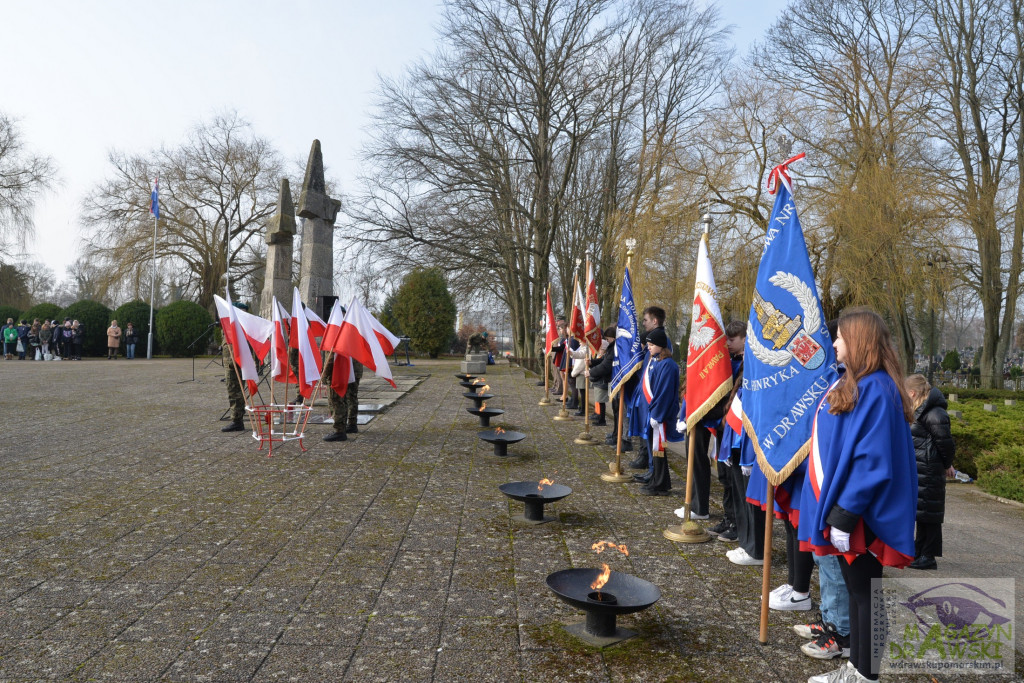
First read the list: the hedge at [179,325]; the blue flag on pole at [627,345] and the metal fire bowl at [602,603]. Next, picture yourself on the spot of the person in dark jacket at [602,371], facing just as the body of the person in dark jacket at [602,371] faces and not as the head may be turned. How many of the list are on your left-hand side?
2

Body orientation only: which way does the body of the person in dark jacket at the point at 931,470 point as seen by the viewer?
to the viewer's left

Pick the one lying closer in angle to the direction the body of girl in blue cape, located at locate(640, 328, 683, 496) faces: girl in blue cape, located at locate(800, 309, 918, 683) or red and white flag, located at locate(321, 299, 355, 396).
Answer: the red and white flag

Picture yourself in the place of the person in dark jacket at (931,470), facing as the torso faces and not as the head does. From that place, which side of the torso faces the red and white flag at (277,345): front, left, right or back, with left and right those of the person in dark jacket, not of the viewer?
front

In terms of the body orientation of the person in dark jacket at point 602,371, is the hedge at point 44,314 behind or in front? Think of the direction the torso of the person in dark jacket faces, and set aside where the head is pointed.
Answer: in front

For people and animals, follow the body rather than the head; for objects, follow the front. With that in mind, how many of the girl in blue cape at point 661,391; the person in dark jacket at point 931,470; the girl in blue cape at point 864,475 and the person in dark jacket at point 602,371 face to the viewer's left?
4

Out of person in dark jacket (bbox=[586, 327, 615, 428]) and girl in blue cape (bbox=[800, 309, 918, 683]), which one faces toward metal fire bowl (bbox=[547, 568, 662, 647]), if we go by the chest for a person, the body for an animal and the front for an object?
the girl in blue cape

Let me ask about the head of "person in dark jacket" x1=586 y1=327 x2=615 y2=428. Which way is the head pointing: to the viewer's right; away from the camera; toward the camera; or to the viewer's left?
to the viewer's left

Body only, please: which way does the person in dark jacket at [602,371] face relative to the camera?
to the viewer's left

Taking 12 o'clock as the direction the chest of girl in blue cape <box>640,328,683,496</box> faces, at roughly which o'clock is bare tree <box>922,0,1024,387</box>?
The bare tree is roughly at 4 o'clock from the girl in blue cape.

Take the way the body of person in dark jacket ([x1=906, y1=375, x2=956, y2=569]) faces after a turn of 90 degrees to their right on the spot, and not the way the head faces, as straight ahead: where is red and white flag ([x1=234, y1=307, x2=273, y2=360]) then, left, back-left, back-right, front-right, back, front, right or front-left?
left

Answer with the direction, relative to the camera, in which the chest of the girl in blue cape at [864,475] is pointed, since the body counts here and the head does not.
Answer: to the viewer's left

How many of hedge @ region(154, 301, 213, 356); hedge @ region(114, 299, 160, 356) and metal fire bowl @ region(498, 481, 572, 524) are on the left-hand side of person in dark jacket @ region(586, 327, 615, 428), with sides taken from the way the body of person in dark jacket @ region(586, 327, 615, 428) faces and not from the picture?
1

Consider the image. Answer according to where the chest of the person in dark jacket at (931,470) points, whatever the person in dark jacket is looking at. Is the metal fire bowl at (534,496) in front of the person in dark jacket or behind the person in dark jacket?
in front

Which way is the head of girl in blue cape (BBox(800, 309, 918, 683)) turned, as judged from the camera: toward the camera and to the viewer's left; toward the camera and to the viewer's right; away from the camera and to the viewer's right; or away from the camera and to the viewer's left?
away from the camera and to the viewer's left
